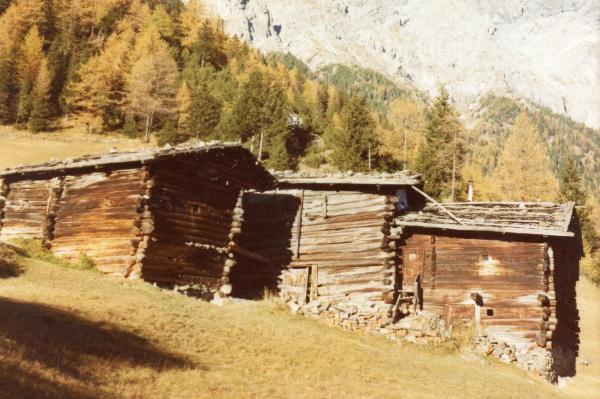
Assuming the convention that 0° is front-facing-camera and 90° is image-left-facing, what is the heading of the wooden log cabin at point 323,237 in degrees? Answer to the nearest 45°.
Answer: approximately 0°

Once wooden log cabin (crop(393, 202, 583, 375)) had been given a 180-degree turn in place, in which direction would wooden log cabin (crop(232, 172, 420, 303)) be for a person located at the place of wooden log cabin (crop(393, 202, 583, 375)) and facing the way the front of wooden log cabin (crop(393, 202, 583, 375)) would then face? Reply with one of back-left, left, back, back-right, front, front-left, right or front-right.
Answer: left

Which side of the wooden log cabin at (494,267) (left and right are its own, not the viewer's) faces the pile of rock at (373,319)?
right

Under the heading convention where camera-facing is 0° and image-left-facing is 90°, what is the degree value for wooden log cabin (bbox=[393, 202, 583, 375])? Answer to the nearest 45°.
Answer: approximately 0°
